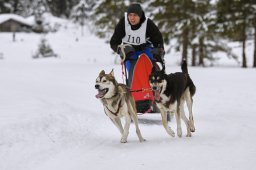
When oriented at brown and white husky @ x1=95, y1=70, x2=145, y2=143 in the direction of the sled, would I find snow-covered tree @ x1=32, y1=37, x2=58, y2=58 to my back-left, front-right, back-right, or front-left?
front-left

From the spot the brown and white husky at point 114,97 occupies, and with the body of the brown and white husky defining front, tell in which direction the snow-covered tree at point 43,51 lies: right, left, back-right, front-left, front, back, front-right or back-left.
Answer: back-right

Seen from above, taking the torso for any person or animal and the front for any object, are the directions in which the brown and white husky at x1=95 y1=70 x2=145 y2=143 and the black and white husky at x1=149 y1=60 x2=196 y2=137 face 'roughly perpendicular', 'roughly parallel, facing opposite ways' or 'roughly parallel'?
roughly parallel

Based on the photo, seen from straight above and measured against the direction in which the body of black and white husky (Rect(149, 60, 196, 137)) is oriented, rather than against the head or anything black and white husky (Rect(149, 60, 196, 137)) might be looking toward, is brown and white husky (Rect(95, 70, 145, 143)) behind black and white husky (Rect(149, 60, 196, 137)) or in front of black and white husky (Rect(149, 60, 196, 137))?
in front

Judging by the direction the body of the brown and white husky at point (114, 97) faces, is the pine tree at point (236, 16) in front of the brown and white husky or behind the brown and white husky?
behind

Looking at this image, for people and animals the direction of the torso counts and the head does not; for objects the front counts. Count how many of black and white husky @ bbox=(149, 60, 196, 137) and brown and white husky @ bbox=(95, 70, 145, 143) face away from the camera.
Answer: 0

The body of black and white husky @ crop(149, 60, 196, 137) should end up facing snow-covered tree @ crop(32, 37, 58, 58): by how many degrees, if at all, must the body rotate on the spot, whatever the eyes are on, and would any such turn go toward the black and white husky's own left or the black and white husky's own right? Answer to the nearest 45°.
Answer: approximately 135° to the black and white husky's own right

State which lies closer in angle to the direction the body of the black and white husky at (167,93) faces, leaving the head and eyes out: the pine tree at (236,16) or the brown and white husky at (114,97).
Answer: the brown and white husky

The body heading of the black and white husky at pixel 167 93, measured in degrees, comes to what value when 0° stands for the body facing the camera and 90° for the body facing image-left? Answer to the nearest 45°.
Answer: approximately 45°
